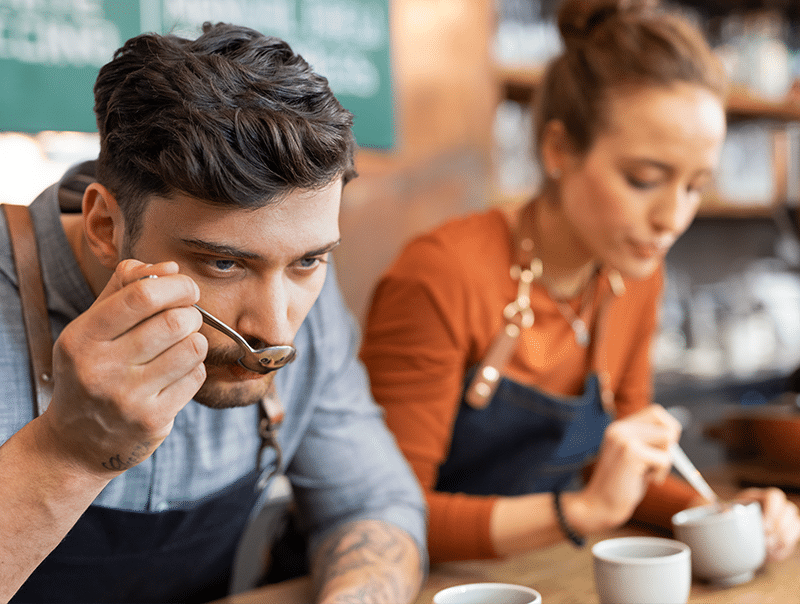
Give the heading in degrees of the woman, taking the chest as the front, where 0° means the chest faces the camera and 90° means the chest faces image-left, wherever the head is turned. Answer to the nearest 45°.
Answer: approximately 315°

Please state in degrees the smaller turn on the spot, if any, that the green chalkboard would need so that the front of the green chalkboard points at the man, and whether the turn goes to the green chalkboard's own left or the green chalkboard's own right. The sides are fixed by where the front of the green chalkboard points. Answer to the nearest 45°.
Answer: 0° — it already faces them

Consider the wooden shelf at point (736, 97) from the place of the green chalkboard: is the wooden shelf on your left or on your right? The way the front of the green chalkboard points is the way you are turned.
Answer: on your left

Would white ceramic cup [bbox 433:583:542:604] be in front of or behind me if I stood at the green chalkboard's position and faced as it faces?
in front

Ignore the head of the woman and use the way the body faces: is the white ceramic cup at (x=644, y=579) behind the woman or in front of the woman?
in front

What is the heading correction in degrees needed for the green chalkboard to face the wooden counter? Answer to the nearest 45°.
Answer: approximately 45° to its left

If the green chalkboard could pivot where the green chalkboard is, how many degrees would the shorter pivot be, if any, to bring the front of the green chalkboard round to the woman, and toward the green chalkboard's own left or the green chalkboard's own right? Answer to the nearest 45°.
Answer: approximately 45° to the green chalkboard's own left

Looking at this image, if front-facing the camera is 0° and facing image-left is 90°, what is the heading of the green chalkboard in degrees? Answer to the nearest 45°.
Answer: approximately 0°

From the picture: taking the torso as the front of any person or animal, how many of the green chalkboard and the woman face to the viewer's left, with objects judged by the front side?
0

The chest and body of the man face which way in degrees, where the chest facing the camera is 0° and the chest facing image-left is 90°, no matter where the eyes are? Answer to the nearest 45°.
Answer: approximately 315°

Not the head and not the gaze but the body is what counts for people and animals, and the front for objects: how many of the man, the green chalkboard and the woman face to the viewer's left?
0
